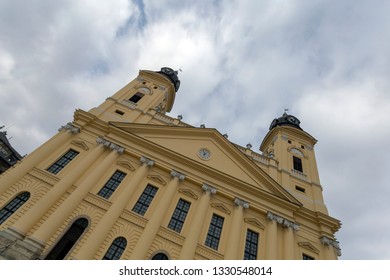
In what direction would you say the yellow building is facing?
toward the camera
